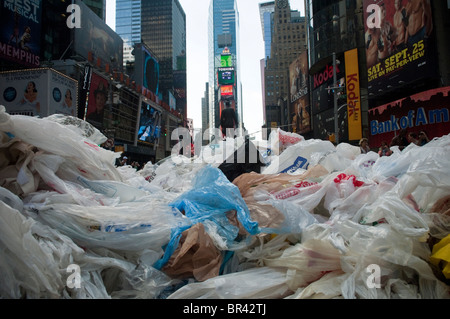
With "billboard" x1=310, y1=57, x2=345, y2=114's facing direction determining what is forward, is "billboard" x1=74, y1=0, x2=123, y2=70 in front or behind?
in front

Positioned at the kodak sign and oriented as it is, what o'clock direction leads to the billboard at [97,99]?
The billboard is roughly at 1 o'clock from the kodak sign.

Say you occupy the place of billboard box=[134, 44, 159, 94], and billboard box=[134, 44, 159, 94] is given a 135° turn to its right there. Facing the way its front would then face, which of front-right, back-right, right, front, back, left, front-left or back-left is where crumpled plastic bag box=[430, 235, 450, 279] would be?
left

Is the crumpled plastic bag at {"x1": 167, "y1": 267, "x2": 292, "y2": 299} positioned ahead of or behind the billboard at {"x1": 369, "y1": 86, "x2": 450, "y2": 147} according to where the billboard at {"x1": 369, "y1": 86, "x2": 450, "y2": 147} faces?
ahead

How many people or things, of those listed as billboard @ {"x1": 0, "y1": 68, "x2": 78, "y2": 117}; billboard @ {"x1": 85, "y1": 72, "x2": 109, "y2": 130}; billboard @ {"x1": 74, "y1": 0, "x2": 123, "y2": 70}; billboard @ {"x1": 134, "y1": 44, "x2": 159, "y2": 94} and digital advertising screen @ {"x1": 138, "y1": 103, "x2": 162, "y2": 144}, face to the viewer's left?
0

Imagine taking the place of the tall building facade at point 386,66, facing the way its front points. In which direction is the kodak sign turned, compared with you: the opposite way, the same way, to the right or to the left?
the same way

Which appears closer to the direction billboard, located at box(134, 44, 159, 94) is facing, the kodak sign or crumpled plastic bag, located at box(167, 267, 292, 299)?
the kodak sign

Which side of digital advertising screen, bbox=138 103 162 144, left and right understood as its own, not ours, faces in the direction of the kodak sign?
front

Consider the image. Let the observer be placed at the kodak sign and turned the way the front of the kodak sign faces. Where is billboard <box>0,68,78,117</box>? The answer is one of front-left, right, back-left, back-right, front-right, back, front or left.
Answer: front

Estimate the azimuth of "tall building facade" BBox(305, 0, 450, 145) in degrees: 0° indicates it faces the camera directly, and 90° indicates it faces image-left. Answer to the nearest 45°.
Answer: approximately 45°

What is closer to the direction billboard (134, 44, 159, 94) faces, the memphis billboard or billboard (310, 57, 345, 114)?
the billboard

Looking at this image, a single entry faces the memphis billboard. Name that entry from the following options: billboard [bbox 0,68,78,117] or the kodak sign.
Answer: the kodak sign

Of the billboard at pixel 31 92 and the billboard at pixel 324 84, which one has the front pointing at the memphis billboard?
the billboard at pixel 324 84

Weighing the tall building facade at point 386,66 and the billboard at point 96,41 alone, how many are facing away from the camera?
0
